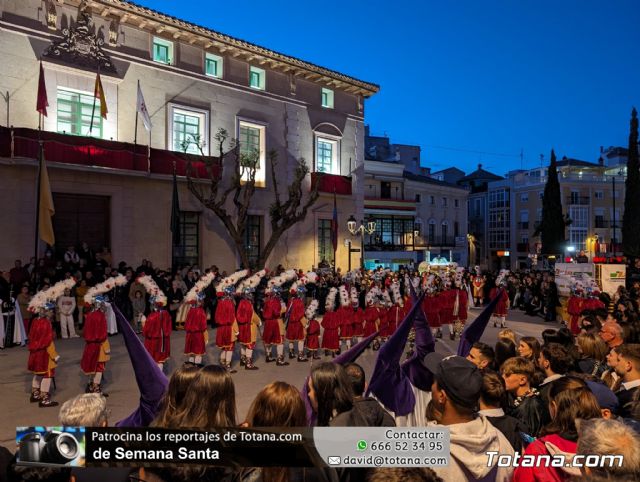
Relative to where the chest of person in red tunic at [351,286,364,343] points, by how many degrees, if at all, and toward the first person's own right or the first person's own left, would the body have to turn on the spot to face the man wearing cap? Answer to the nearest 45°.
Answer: approximately 45° to the first person's own left

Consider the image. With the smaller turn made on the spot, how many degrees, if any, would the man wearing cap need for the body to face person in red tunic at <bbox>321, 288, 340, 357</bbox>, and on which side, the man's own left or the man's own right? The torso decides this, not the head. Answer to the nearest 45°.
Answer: approximately 45° to the man's own right

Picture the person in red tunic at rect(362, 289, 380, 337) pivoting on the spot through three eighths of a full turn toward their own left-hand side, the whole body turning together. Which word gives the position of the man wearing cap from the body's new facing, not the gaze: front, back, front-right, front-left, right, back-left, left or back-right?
right

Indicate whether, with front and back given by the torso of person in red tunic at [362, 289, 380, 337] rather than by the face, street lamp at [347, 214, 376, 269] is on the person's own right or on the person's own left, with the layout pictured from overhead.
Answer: on the person's own right

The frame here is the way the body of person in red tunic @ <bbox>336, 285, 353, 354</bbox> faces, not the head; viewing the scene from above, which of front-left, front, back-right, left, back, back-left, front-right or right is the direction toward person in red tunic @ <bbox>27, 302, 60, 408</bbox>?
front

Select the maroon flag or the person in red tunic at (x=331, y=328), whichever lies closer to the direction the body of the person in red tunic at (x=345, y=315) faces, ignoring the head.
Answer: the maroon flag

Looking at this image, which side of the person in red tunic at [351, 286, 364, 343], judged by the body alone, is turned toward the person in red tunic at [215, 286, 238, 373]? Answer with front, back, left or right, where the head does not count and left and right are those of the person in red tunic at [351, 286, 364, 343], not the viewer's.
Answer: front

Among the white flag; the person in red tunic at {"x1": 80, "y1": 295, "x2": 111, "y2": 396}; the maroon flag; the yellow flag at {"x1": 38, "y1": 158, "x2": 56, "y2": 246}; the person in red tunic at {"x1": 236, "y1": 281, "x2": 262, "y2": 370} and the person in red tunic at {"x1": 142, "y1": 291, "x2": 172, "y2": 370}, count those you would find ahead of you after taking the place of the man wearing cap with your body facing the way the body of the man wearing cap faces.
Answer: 6

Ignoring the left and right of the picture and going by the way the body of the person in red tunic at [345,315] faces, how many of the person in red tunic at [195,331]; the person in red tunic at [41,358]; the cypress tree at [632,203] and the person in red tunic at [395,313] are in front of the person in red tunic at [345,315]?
2

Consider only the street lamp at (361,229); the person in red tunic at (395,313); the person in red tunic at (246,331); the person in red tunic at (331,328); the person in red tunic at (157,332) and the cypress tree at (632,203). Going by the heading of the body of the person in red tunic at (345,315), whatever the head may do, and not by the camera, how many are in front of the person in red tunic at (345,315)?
3

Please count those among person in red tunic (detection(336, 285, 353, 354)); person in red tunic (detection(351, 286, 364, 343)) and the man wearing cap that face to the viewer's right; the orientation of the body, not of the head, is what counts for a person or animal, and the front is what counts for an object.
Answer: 0
